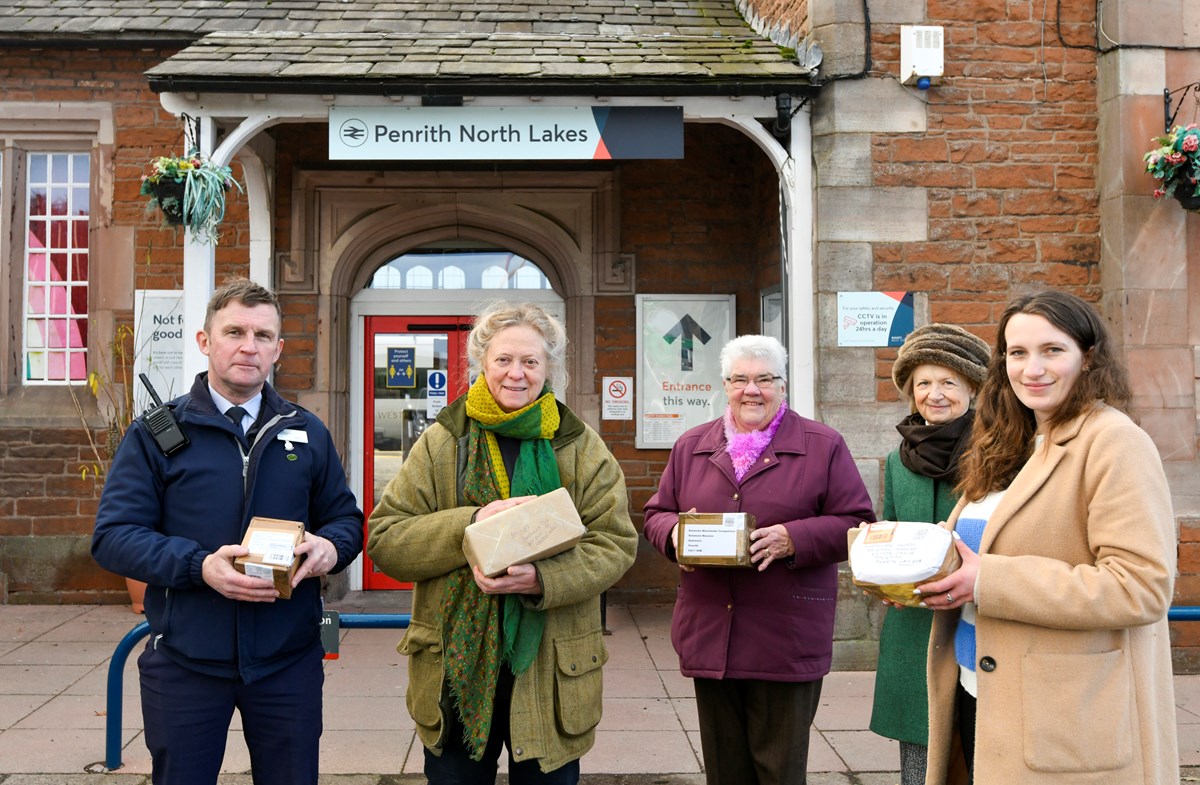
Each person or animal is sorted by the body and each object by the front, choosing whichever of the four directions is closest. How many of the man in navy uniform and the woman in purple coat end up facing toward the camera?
2

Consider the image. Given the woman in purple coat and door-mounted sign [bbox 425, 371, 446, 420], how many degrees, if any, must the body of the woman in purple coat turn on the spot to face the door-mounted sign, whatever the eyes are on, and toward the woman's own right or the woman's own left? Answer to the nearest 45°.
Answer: approximately 135° to the woman's own right

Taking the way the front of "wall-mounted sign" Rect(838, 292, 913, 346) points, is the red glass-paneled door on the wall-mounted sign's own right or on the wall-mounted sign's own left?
on the wall-mounted sign's own right

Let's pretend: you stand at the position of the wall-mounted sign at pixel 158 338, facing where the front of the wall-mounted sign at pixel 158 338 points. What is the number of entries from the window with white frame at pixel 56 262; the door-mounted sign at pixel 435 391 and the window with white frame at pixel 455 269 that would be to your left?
2

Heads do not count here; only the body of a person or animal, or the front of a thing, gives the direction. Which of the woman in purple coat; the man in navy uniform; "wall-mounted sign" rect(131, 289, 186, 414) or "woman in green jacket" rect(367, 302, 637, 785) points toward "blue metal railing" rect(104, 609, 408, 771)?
the wall-mounted sign

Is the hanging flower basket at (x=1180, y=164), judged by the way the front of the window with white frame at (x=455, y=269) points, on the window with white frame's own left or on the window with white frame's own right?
on the window with white frame's own left

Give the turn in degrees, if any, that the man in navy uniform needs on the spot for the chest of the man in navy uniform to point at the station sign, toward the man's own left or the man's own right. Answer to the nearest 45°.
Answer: approximately 135° to the man's own left
